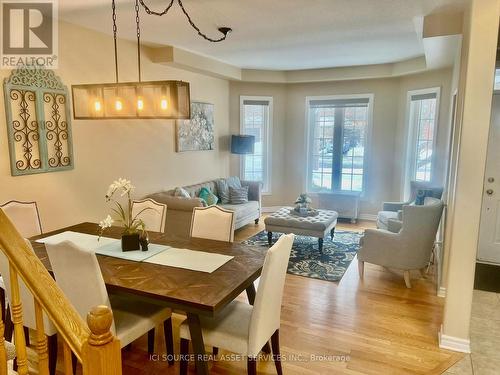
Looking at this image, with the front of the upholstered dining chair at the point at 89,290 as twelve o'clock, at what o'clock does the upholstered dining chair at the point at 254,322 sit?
the upholstered dining chair at the point at 254,322 is roughly at 2 o'clock from the upholstered dining chair at the point at 89,290.

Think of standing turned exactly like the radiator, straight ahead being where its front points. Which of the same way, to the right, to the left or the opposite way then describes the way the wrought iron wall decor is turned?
to the left

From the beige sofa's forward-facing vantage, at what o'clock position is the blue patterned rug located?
The blue patterned rug is roughly at 11 o'clock from the beige sofa.

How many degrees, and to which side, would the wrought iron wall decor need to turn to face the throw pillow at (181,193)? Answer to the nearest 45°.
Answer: approximately 45° to its left

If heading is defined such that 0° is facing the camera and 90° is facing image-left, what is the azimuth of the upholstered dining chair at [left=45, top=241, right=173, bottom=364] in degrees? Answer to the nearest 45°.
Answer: approximately 225°

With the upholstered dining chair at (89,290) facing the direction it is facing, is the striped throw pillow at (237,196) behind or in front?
in front

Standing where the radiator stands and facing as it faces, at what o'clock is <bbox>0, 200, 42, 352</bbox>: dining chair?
The dining chair is roughly at 1 o'clock from the radiator.

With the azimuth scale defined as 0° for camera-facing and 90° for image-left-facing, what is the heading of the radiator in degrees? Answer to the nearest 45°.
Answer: approximately 0°

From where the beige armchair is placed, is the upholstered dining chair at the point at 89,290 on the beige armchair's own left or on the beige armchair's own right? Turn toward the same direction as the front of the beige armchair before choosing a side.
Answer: on the beige armchair's own left

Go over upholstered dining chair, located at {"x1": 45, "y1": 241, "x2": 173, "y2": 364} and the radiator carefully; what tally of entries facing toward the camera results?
1
